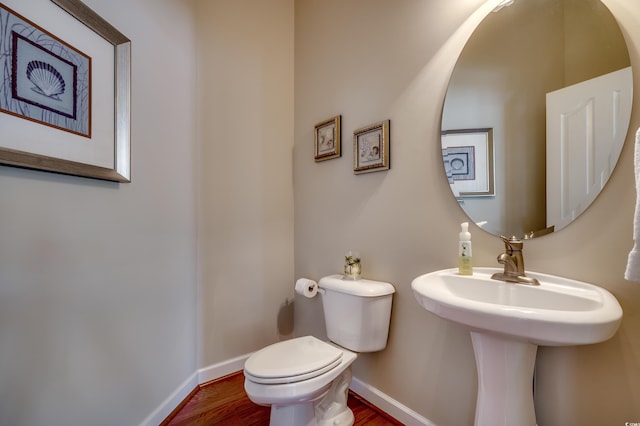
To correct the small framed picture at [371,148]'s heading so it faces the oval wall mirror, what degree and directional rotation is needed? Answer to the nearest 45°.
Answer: approximately 90° to its left

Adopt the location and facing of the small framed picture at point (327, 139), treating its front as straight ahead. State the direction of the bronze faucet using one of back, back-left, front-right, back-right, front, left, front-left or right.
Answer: left

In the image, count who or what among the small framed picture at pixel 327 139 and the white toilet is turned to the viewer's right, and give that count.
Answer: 0

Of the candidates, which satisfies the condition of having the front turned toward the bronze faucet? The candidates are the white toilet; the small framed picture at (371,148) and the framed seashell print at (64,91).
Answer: the framed seashell print

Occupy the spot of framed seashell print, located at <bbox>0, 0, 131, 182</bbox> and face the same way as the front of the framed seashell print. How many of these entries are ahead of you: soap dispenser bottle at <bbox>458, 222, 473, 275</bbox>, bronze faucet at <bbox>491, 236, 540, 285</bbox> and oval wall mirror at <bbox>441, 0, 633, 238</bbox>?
3

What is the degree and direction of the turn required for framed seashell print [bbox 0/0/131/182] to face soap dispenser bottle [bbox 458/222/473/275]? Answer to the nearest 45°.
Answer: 0° — it already faces it

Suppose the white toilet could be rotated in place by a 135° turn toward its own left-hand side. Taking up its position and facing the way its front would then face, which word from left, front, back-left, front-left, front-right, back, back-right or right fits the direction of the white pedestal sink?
front-right

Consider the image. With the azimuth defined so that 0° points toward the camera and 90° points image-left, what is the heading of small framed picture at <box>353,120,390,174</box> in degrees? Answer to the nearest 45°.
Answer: approximately 45°

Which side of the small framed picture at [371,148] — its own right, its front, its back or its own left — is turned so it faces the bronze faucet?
left

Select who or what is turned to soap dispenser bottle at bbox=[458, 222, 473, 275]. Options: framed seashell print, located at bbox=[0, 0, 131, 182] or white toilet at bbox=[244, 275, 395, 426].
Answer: the framed seashell print

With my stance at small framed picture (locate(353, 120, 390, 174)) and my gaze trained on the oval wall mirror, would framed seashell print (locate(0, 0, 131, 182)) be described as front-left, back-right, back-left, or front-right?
back-right

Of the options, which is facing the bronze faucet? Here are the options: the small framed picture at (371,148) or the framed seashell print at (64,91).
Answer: the framed seashell print

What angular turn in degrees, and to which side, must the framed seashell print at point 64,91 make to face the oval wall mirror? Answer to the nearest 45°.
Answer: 0° — it already faces it
